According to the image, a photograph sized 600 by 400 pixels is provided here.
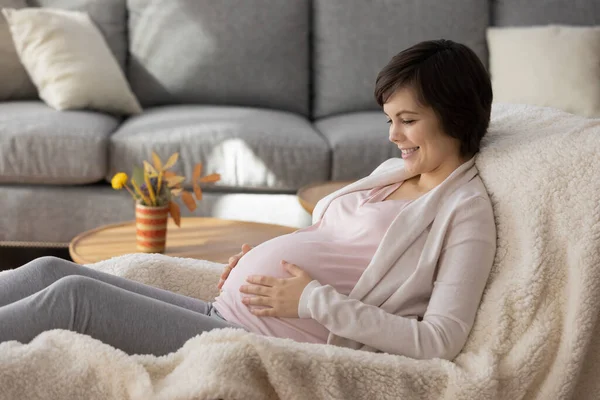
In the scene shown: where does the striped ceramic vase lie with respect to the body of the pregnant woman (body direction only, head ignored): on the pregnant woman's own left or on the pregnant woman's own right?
on the pregnant woman's own right

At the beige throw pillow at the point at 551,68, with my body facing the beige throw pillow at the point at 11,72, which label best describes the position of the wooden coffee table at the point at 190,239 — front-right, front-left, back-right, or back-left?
front-left

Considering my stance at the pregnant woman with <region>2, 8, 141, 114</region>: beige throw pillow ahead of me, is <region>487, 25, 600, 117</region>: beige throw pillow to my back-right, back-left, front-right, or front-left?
front-right

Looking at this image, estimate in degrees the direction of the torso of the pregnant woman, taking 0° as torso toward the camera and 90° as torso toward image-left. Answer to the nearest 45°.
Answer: approximately 90°

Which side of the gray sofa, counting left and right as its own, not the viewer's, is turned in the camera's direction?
front

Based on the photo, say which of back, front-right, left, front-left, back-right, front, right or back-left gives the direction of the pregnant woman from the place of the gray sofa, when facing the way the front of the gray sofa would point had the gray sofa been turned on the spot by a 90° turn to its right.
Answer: left

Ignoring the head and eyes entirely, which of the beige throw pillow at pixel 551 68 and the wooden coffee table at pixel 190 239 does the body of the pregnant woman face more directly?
the wooden coffee table

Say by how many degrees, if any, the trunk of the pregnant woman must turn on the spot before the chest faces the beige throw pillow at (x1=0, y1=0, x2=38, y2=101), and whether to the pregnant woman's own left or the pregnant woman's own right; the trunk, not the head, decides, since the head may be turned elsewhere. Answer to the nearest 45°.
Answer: approximately 45° to the pregnant woman's own right

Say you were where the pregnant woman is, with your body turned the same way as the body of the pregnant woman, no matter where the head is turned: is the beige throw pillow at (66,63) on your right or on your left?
on your right
